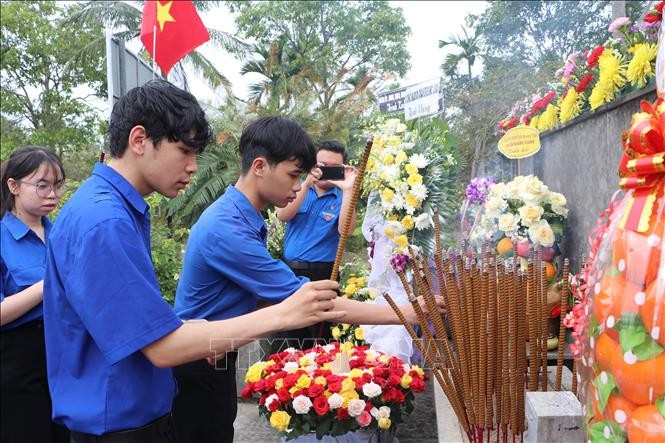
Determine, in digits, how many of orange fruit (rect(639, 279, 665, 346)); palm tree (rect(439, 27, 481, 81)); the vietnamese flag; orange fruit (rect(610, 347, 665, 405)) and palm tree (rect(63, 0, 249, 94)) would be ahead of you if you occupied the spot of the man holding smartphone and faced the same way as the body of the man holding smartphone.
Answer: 2

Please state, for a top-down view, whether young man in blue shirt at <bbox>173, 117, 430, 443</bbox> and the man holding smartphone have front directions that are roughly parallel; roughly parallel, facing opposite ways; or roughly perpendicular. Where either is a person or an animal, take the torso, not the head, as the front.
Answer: roughly perpendicular

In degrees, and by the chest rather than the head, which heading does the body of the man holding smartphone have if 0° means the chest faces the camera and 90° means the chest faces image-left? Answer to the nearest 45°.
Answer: approximately 0°

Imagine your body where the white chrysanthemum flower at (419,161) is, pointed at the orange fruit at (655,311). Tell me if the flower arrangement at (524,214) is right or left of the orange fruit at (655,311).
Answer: left

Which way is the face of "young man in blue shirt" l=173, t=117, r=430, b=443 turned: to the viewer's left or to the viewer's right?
to the viewer's right

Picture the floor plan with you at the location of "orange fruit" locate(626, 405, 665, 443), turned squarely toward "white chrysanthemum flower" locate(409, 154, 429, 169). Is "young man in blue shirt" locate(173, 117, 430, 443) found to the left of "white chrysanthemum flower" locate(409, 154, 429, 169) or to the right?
left

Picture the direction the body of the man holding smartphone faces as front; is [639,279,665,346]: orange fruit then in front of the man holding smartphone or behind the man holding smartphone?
in front

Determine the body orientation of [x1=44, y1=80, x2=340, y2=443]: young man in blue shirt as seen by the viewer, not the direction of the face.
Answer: to the viewer's right

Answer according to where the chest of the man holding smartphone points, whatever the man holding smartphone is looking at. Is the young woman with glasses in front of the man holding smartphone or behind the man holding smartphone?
in front

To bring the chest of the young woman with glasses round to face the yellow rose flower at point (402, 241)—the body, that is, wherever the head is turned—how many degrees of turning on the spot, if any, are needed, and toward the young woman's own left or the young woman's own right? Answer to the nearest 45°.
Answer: approximately 45° to the young woman's own left

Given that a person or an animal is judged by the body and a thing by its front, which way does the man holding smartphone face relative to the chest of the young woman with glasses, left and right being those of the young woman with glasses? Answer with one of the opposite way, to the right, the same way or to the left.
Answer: to the right

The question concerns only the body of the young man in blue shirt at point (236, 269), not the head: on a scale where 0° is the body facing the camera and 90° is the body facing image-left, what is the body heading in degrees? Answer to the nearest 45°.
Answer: approximately 270°

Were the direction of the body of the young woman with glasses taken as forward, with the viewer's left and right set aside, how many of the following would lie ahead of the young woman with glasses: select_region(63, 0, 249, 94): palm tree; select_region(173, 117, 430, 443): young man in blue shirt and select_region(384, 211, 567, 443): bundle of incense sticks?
2
